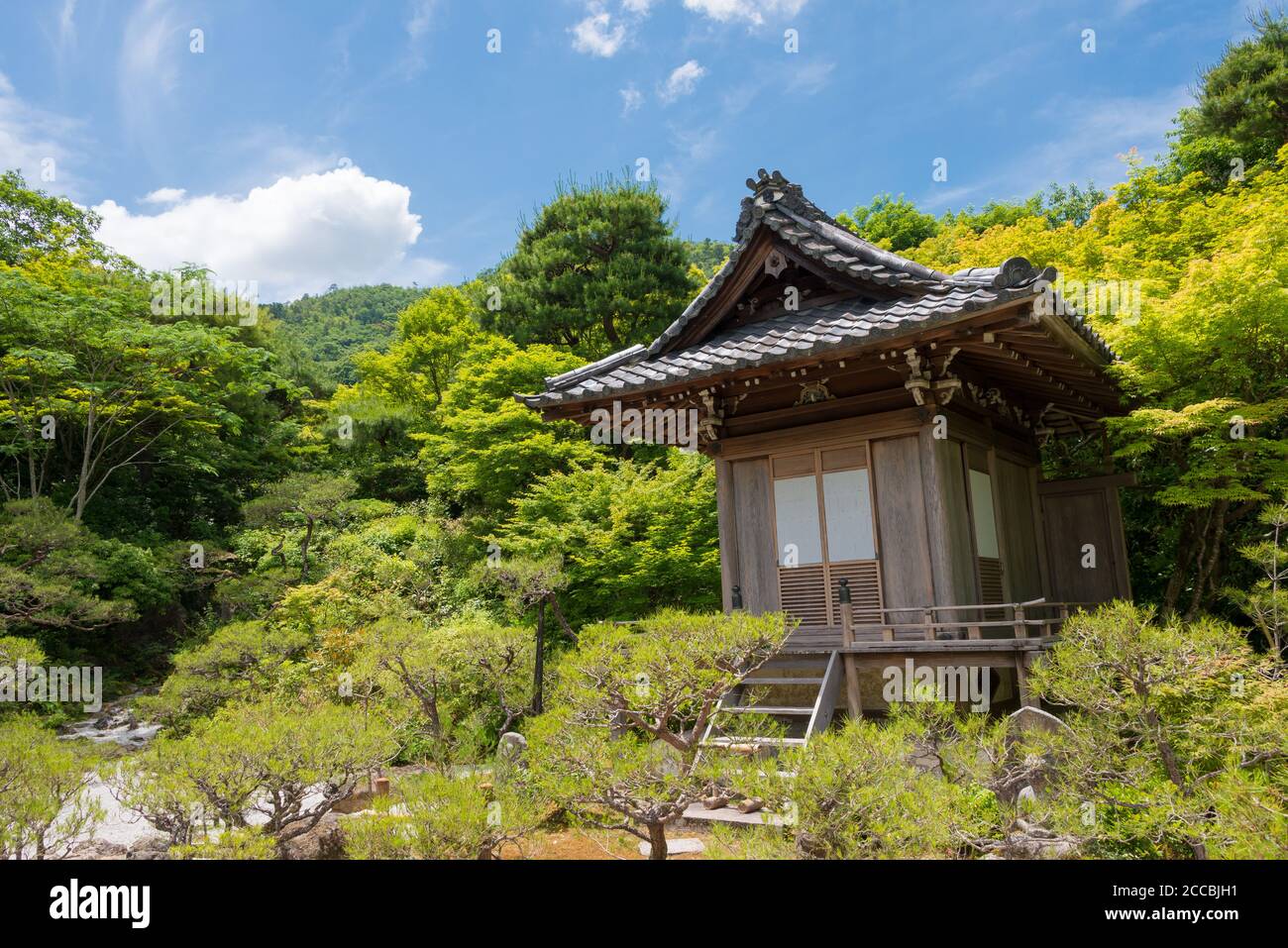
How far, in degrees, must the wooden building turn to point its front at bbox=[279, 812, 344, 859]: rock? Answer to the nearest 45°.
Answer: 0° — it already faces it

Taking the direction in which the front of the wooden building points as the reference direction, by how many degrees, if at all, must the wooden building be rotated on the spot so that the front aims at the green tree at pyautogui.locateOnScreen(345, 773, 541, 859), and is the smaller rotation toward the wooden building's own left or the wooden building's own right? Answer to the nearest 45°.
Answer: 0° — it already faces it

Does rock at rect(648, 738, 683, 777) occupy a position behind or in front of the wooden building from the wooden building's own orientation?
in front

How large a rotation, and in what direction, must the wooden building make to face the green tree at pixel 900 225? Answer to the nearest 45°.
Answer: approximately 135° to its right

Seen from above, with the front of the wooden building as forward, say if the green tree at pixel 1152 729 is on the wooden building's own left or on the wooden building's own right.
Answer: on the wooden building's own left

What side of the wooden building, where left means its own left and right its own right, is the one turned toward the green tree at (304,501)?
right

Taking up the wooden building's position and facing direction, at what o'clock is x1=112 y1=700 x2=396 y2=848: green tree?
The green tree is roughly at 12 o'clock from the wooden building.

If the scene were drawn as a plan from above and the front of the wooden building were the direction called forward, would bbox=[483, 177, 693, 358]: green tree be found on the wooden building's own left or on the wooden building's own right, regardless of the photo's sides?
on the wooden building's own right

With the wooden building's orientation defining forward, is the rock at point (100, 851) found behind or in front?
in front

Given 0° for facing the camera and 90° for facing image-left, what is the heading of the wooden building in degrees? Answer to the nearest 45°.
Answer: approximately 45°

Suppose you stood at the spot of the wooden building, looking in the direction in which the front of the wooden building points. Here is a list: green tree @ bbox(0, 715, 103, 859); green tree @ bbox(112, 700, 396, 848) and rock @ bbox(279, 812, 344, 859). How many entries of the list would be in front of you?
3

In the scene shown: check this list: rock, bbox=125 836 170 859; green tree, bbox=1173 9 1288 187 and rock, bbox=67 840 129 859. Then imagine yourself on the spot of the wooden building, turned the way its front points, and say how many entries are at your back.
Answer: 1

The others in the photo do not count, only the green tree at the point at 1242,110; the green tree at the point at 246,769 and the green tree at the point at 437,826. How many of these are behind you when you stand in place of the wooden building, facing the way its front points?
1

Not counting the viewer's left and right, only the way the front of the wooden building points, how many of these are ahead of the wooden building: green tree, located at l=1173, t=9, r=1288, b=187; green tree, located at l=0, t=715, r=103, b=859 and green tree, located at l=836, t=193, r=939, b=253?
1
